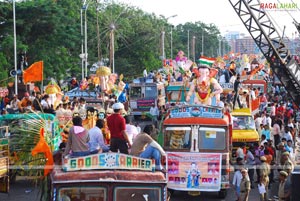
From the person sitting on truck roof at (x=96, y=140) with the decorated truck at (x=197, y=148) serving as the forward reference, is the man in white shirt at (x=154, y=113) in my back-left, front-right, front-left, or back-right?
front-left

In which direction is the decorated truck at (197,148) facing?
toward the camera

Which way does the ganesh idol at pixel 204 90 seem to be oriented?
toward the camera

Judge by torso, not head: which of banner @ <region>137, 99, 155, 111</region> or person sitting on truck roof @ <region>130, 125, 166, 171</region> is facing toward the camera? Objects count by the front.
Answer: the banner

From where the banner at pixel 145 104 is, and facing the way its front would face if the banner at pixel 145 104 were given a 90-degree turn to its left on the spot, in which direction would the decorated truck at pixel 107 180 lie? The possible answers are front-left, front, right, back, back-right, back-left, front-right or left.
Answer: right

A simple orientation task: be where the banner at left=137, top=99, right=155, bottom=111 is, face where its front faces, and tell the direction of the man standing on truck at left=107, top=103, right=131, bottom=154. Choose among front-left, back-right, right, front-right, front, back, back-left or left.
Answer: front

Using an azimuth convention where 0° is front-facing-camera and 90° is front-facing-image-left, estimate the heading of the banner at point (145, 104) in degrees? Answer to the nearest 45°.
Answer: approximately 0°

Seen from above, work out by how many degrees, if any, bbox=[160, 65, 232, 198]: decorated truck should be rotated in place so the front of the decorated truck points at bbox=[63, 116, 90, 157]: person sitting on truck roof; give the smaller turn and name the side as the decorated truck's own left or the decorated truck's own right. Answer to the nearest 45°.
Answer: approximately 45° to the decorated truck's own right

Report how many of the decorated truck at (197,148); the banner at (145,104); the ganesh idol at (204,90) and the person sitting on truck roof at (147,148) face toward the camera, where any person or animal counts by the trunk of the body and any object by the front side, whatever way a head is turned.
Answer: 3

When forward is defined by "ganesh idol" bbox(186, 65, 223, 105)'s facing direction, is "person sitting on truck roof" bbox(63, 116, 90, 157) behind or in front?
in front

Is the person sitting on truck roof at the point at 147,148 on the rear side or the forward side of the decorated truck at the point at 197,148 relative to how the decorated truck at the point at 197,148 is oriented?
on the forward side

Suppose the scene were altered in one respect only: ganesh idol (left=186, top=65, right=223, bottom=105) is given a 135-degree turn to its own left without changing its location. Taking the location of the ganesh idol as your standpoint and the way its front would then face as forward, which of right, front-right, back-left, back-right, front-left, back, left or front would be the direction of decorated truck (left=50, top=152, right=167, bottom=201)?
back-right

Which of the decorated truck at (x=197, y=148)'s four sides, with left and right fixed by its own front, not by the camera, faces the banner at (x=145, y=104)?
back
